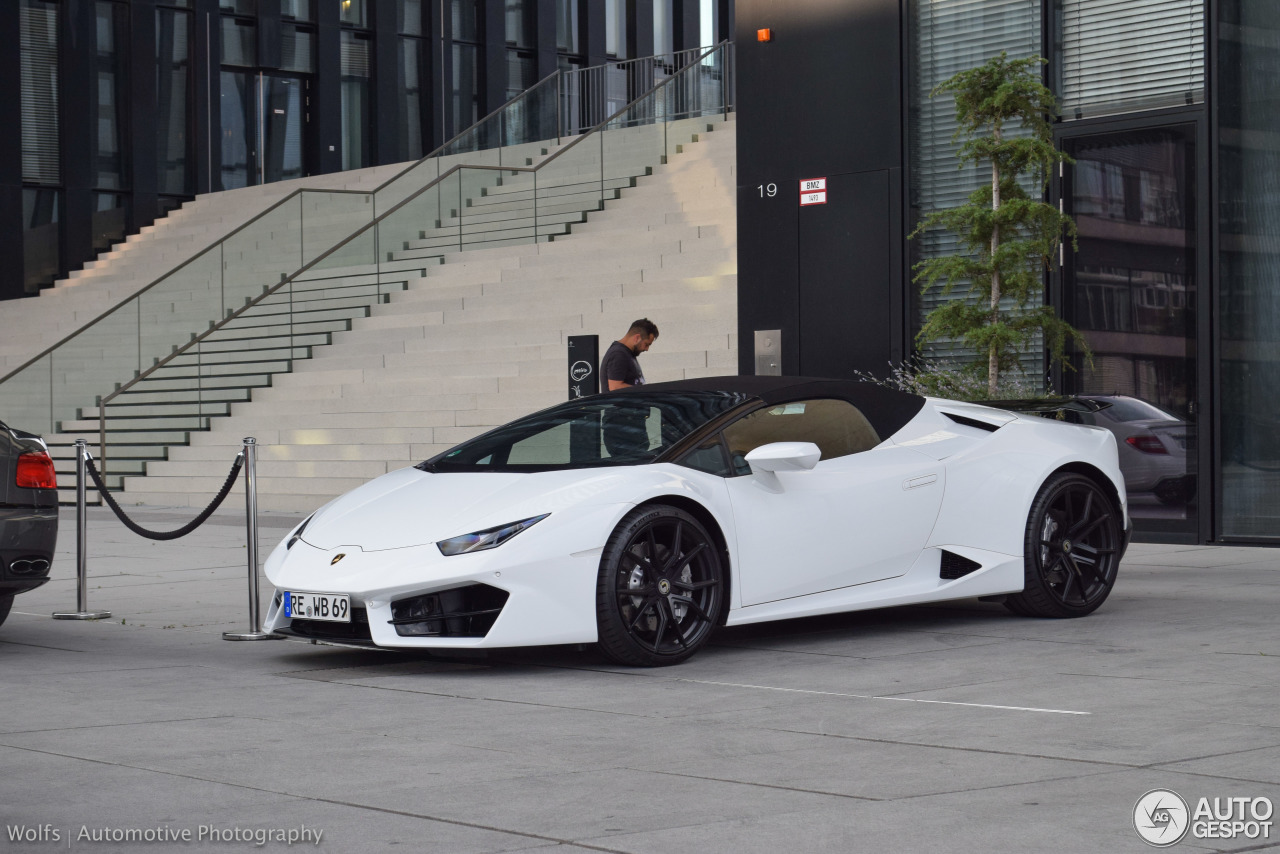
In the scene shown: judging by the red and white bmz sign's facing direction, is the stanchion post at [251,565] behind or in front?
in front

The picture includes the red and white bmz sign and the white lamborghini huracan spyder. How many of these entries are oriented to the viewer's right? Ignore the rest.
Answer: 0

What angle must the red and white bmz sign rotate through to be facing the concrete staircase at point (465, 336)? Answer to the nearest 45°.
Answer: approximately 135° to its right

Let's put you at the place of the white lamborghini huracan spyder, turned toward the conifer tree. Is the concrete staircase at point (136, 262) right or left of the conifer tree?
left

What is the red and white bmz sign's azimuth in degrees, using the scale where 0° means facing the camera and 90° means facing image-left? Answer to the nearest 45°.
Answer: approximately 0°

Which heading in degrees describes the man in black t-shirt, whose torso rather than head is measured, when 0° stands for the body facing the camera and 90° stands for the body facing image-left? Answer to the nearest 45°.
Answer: approximately 270°

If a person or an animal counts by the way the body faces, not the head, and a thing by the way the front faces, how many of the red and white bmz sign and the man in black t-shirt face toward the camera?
1

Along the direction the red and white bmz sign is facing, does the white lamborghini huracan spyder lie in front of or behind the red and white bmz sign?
in front
